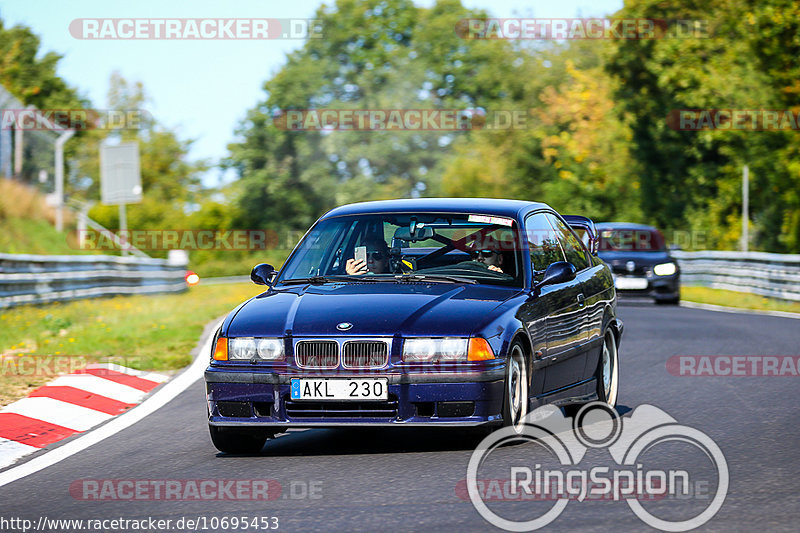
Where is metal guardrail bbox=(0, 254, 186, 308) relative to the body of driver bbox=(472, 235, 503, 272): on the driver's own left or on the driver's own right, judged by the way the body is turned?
on the driver's own right

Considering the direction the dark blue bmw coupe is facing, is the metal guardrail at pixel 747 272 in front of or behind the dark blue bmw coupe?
behind

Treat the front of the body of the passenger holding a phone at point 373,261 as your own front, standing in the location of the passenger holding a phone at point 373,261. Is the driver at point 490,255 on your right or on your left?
on your left

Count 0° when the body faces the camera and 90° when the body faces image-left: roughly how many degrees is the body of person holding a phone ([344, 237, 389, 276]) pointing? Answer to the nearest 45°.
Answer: approximately 45°

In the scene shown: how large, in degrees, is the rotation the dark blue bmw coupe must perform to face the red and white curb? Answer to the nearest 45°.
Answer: approximately 90° to its right

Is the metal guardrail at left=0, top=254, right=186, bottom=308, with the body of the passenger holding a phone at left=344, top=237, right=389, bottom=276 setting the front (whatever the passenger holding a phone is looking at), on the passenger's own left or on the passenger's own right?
on the passenger's own right

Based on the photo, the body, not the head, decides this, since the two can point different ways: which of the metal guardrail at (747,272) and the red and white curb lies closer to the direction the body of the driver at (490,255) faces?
the red and white curb

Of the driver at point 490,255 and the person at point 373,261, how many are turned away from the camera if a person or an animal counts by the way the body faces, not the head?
0

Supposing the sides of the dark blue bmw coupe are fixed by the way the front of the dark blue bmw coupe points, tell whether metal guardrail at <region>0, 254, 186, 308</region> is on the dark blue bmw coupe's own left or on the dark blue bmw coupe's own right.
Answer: on the dark blue bmw coupe's own right

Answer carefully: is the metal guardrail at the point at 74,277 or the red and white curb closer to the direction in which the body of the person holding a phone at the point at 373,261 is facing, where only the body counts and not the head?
the red and white curb

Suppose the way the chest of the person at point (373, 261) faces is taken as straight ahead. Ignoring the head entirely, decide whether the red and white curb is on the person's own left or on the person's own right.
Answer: on the person's own right
